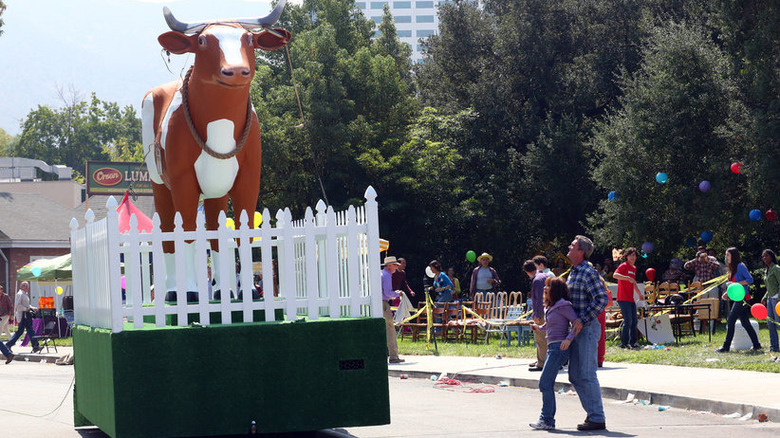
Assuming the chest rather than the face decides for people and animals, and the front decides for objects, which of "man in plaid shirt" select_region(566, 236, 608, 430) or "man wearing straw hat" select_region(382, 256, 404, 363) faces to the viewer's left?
the man in plaid shirt

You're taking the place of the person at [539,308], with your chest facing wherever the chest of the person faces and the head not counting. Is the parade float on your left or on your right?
on your left

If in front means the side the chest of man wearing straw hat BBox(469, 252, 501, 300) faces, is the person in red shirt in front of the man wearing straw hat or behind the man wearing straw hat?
in front

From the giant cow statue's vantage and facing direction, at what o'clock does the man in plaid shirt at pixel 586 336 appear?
The man in plaid shirt is roughly at 10 o'clock from the giant cow statue.

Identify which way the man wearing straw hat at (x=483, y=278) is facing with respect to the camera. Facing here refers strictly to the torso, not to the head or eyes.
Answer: toward the camera

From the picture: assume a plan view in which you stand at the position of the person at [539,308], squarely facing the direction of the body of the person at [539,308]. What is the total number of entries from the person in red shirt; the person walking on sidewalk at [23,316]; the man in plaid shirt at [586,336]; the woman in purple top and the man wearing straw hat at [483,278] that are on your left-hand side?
2

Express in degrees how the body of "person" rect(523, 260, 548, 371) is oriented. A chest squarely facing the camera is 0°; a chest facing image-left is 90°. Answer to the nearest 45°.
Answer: approximately 90°

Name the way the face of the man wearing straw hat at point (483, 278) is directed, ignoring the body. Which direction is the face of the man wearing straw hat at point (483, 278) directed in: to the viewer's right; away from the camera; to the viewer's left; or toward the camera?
toward the camera

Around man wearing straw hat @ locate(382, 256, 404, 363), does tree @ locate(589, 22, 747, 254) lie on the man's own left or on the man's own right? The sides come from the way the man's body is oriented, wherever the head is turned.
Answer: on the man's own left

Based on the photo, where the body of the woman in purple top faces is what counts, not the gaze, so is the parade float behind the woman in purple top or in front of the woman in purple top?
in front

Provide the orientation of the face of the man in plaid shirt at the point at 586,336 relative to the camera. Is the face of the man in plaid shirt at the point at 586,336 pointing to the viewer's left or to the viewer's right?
to the viewer's left

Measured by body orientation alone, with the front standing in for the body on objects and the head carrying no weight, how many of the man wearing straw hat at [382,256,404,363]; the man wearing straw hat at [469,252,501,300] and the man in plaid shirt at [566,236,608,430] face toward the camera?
1
